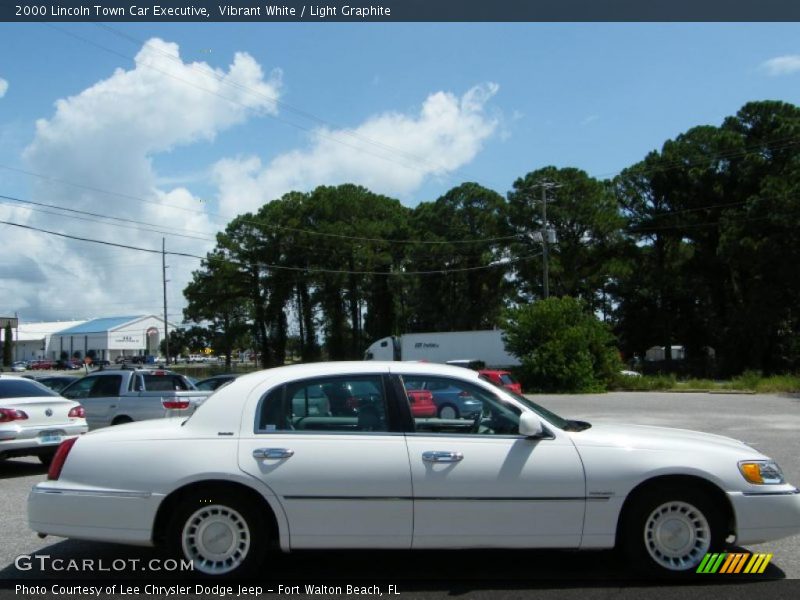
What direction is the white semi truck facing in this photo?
to the viewer's left

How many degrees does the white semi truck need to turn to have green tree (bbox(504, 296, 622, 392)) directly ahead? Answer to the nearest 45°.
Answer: approximately 135° to its left

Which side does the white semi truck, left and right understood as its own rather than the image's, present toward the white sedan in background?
left

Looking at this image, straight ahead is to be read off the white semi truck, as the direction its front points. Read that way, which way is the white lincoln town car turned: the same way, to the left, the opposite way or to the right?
the opposite way

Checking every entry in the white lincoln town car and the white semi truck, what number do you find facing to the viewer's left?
1

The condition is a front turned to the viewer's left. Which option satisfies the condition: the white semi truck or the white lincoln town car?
the white semi truck

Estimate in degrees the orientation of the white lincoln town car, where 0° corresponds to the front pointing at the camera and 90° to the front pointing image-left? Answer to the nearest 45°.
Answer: approximately 270°

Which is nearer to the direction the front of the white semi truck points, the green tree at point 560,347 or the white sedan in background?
the white sedan in background

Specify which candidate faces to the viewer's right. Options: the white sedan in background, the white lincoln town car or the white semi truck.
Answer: the white lincoln town car

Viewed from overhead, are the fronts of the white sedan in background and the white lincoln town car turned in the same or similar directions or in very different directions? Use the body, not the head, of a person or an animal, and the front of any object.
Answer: very different directions

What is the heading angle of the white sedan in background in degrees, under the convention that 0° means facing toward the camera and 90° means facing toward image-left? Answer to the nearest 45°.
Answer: approximately 135°
